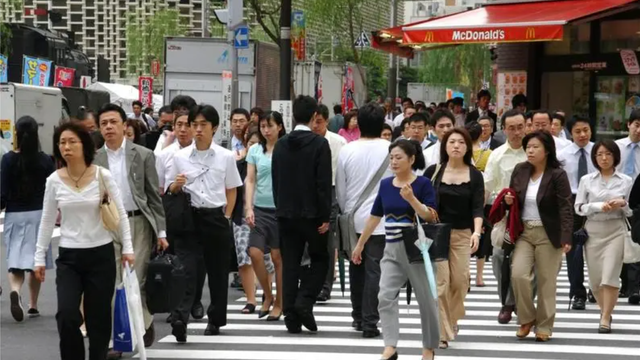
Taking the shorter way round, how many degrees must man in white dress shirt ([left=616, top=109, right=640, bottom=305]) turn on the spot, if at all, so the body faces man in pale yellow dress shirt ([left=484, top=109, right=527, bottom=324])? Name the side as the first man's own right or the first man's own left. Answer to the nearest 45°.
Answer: approximately 45° to the first man's own right

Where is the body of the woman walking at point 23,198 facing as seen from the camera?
away from the camera

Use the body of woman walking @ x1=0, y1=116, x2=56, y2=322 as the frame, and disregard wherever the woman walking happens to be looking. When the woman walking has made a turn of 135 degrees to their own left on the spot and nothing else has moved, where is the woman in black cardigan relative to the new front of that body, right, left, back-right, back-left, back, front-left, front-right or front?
left

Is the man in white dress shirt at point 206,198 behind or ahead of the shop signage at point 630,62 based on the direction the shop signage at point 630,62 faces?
ahead

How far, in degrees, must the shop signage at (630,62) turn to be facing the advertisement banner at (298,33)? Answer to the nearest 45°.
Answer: approximately 135° to its right

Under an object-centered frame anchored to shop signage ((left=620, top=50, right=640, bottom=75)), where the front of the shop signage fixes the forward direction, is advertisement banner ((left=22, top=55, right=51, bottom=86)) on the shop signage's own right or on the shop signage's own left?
on the shop signage's own right

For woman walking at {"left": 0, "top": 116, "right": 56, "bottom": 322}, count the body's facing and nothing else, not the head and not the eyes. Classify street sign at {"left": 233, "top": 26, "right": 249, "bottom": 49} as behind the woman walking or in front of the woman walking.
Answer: in front

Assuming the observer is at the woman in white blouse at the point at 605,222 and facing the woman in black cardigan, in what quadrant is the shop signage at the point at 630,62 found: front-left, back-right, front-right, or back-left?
back-right

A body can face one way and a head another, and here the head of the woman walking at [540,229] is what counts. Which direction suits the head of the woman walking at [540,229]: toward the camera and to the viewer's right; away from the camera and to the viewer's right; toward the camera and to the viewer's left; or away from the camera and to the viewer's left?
toward the camera and to the viewer's left

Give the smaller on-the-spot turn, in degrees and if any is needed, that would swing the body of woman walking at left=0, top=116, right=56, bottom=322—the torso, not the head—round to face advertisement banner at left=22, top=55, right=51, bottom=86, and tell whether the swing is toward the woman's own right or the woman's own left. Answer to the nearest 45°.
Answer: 0° — they already face it
